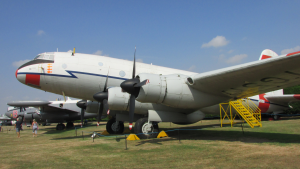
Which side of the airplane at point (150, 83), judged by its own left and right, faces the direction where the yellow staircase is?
back
